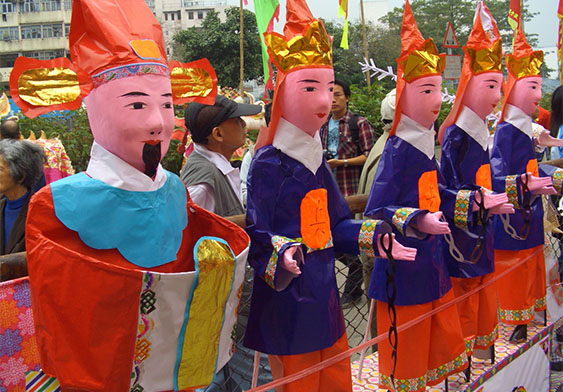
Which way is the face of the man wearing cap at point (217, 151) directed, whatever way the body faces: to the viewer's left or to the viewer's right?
to the viewer's right

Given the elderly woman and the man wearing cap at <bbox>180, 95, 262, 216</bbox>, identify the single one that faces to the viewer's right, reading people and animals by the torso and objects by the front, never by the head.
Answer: the man wearing cap

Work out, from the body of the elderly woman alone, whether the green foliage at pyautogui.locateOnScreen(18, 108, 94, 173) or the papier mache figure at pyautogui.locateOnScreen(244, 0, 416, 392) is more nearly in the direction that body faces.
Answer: the papier mache figure

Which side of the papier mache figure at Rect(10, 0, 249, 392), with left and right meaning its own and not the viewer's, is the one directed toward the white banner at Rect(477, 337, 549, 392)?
left

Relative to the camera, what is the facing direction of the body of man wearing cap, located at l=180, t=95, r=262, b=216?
to the viewer's right

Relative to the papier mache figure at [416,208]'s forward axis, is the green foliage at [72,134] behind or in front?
behind

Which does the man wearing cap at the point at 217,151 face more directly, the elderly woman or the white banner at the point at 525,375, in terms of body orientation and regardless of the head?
the white banner
